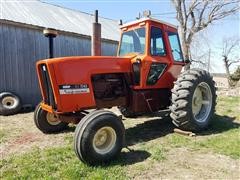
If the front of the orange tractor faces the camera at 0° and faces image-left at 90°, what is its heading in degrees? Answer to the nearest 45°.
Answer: approximately 45°

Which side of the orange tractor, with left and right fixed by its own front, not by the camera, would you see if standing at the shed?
right
